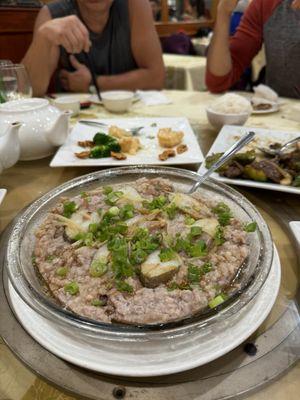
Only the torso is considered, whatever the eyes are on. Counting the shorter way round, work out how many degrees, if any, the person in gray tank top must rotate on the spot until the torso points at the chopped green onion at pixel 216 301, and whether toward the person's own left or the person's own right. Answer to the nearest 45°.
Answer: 0° — they already face it

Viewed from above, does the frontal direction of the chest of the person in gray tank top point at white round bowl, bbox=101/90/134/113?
yes

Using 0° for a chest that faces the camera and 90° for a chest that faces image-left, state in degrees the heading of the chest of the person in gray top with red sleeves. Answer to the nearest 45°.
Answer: approximately 0°

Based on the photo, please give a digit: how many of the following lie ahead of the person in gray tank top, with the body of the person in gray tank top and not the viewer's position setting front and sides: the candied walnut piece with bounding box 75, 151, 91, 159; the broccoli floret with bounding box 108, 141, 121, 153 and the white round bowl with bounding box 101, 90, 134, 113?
3

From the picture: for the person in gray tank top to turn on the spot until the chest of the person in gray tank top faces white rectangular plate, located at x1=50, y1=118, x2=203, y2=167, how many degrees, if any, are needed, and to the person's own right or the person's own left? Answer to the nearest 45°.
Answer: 0° — they already face it

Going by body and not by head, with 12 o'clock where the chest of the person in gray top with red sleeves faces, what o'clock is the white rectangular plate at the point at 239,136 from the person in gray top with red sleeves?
The white rectangular plate is roughly at 12 o'clock from the person in gray top with red sleeves.

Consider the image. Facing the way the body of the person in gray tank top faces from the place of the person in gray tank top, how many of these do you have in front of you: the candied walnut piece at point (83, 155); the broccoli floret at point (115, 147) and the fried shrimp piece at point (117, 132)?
3

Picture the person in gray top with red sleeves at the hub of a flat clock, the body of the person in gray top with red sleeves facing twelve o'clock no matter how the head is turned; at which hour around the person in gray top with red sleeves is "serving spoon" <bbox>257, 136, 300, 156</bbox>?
The serving spoon is roughly at 12 o'clock from the person in gray top with red sleeves.

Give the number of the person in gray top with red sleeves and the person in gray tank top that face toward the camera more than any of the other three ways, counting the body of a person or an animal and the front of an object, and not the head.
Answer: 2

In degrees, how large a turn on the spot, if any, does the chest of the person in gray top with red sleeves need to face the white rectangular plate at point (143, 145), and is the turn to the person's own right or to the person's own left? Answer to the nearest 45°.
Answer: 0° — they already face it

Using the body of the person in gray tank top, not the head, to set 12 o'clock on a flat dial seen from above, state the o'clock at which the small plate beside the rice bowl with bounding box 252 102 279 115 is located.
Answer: The small plate beside the rice bowl is roughly at 11 o'clock from the person in gray tank top.

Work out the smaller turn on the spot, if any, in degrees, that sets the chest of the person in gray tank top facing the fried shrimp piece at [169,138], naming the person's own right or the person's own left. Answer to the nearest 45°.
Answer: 0° — they already face it
